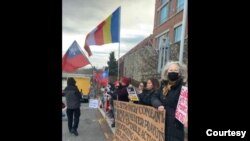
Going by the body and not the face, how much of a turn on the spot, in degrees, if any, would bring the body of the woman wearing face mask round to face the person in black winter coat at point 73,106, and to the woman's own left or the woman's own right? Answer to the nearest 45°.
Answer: approximately 135° to the woman's own right

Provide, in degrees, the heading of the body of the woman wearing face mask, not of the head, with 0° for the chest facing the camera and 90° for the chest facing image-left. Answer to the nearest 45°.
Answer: approximately 0°
